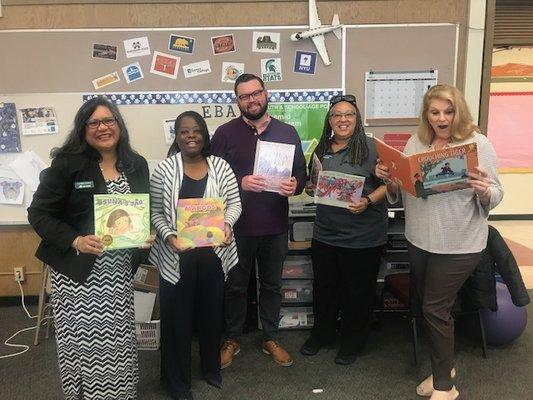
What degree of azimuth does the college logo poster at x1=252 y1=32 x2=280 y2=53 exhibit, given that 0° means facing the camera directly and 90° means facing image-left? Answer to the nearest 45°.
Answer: approximately 0°

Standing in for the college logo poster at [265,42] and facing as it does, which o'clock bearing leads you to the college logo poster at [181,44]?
the college logo poster at [181,44] is roughly at 3 o'clock from the college logo poster at [265,42].

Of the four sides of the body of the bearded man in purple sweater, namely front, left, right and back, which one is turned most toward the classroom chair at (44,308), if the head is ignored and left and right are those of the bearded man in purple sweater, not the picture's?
right

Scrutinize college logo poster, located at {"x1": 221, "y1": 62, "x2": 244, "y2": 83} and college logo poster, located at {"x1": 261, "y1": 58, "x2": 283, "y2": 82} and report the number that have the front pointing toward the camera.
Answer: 2

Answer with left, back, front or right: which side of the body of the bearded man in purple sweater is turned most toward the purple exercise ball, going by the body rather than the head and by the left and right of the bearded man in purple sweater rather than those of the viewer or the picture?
left

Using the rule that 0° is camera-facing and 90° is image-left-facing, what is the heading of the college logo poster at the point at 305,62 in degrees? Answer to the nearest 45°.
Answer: approximately 0°
